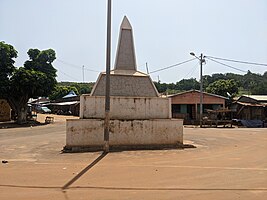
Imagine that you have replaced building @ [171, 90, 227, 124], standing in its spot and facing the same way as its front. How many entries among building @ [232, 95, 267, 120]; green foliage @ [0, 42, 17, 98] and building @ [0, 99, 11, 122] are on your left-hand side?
1

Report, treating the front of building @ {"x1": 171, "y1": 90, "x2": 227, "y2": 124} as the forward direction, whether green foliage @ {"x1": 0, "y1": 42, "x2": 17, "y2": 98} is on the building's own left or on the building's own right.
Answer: on the building's own right

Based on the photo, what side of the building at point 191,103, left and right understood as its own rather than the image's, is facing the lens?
front

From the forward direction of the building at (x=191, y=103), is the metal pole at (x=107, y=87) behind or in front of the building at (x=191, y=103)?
in front

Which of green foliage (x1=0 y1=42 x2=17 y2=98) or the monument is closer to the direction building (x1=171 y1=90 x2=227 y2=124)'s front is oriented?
the monument

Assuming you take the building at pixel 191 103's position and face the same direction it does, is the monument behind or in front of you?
in front

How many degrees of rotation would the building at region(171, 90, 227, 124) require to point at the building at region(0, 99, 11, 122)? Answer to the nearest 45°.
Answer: approximately 90° to its right

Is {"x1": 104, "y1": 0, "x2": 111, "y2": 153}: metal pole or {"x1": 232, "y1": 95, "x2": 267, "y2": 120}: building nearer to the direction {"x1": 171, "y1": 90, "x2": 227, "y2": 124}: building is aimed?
the metal pole

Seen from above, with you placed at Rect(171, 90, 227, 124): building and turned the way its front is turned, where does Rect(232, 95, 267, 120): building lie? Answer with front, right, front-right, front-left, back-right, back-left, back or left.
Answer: left

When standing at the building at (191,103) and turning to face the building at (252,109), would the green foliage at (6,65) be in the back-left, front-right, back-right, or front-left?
back-right

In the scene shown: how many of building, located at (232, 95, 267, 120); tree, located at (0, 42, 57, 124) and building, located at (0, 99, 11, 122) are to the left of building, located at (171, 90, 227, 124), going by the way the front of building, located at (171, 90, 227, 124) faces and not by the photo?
1
